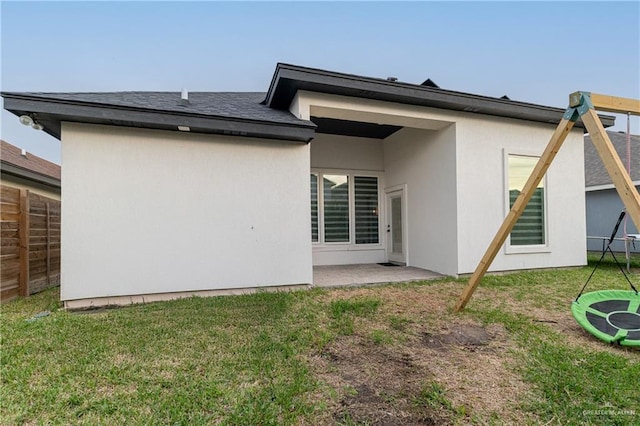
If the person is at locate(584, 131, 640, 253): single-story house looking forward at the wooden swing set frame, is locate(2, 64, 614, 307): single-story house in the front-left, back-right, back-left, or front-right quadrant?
front-right

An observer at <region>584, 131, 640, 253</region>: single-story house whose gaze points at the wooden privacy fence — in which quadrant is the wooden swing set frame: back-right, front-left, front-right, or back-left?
front-left

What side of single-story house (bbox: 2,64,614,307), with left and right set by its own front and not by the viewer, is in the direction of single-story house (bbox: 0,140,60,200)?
left

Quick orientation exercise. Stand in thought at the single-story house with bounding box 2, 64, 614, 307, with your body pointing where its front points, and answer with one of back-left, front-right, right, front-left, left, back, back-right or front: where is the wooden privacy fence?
left

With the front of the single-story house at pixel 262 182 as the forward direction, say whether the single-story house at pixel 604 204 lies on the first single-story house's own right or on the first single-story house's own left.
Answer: on the first single-story house's own right

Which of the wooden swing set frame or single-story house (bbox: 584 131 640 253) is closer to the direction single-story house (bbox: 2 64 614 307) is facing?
the single-story house

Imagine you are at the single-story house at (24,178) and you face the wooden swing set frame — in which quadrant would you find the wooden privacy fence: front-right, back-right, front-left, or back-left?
front-right

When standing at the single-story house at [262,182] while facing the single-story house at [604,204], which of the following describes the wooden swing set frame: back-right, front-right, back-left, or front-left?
front-right

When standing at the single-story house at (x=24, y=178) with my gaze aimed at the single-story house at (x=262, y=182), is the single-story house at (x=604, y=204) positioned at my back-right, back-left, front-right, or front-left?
front-left

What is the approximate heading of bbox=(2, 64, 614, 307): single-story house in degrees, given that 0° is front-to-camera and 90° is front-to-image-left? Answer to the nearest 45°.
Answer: approximately 180°

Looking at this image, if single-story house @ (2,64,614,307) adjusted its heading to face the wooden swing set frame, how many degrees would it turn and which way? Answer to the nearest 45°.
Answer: approximately 135° to its right
